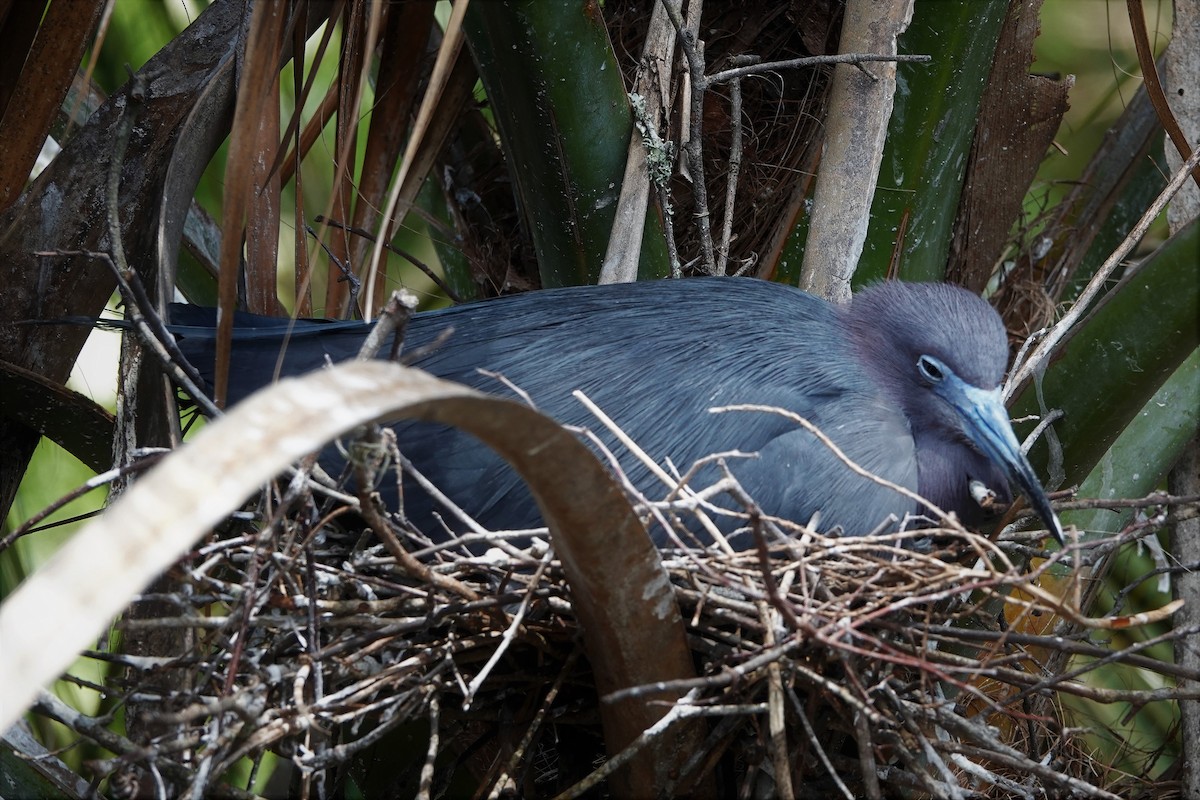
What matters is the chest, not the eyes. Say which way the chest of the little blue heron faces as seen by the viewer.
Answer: to the viewer's right

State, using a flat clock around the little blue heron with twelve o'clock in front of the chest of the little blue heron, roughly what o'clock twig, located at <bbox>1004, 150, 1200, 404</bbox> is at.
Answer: The twig is roughly at 12 o'clock from the little blue heron.
